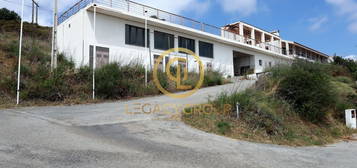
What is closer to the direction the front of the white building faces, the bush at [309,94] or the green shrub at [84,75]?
the bush

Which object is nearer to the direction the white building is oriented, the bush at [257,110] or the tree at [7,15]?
the bush

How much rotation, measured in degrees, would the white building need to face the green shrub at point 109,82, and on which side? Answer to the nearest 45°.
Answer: approximately 45° to its right

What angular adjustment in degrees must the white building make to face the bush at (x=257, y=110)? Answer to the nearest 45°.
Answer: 0° — it already faces it

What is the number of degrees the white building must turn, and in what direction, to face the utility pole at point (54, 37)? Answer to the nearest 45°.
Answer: approximately 90° to its right

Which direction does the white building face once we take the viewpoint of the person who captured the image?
facing the viewer and to the right of the viewer

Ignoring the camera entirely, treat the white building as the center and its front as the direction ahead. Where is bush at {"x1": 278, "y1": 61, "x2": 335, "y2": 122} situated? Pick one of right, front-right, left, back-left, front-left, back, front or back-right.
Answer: front

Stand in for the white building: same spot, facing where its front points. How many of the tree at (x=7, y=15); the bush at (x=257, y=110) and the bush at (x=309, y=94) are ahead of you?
2
